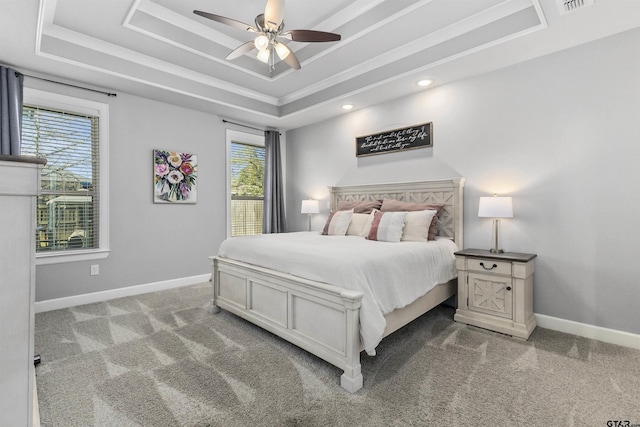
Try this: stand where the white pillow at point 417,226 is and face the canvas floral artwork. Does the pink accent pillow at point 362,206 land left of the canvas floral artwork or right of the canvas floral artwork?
right

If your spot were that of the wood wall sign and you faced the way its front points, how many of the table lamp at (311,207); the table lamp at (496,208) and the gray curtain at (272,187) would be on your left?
1

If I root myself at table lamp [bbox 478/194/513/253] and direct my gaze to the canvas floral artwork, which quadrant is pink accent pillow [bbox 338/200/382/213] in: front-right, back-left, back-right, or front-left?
front-right

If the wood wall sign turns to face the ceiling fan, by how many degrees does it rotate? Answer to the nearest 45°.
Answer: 0° — it already faces it

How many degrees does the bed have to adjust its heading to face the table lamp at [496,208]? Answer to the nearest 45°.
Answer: approximately 135° to its left

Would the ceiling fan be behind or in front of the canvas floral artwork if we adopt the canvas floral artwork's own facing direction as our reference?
in front

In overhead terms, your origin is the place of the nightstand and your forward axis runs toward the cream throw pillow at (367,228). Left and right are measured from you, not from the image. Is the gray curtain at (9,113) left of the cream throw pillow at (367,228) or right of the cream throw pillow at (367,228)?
left

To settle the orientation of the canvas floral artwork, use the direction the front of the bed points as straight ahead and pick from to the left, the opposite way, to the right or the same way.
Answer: to the left

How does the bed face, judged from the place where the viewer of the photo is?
facing the viewer and to the left of the viewer

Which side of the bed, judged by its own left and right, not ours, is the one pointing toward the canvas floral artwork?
right

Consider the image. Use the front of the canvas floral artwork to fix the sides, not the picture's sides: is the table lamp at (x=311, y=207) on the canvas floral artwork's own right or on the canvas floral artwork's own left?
on the canvas floral artwork's own left

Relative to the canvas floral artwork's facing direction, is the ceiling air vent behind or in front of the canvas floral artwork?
in front
